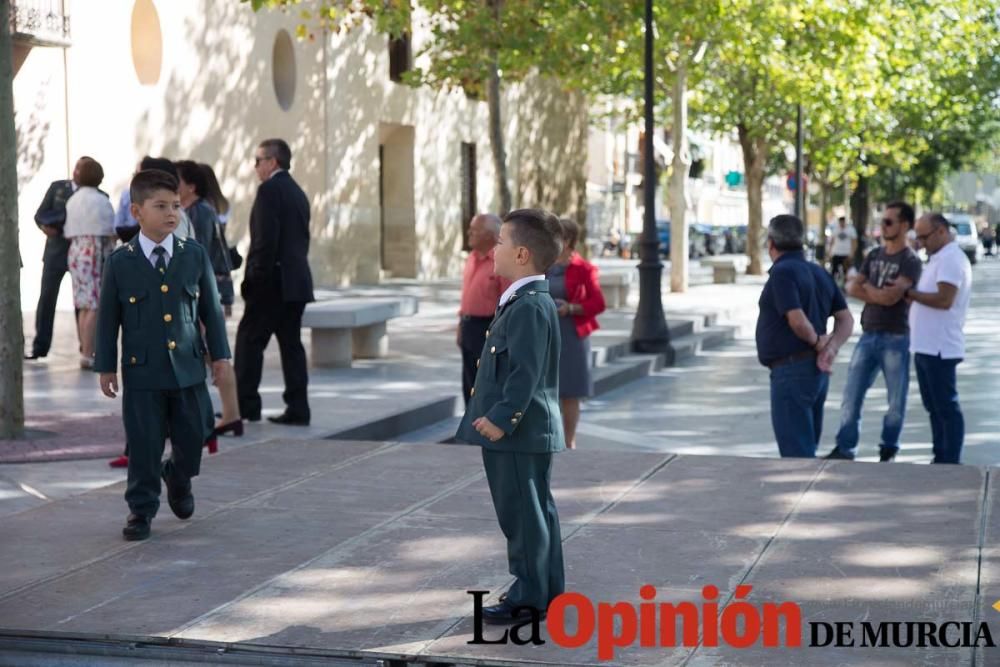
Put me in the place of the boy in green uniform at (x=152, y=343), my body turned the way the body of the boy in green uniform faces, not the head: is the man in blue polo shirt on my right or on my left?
on my left

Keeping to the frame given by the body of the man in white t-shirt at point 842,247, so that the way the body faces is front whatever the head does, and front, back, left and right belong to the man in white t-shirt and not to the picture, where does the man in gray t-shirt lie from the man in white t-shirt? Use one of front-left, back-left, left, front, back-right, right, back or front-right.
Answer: front

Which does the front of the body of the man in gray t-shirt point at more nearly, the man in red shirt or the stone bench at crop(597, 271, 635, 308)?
the man in red shirt

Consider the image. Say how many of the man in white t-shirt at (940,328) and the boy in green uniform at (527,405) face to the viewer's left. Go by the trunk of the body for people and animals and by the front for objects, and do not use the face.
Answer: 2

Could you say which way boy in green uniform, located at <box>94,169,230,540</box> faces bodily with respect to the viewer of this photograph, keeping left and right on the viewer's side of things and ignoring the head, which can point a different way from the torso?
facing the viewer

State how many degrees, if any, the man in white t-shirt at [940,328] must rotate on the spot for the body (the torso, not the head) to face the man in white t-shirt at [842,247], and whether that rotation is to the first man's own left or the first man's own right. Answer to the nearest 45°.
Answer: approximately 90° to the first man's own right

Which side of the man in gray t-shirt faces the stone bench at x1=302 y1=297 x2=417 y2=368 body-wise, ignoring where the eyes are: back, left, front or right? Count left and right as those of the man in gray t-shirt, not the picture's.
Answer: right

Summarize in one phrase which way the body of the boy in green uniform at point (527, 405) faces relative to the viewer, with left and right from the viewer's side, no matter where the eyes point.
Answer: facing to the left of the viewer

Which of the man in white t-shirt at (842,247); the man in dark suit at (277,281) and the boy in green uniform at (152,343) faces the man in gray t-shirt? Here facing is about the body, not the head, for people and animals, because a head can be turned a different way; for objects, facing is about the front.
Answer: the man in white t-shirt

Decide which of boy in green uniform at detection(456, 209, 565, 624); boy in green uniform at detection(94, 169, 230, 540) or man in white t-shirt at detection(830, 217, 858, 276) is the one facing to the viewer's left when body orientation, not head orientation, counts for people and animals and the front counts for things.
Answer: boy in green uniform at detection(456, 209, 565, 624)

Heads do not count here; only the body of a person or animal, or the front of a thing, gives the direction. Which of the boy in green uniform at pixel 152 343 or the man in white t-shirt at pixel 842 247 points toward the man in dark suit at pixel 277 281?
the man in white t-shirt

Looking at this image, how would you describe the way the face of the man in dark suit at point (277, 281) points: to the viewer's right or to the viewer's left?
to the viewer's left

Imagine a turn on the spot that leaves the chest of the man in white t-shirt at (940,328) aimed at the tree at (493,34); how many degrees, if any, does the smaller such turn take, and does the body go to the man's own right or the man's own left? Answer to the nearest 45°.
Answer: approximately 45° to the man's own right

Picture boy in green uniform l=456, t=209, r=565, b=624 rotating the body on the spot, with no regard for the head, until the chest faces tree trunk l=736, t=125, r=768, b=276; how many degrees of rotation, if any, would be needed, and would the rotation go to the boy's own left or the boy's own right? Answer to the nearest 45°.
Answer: approximately 90° to the boy's own right
